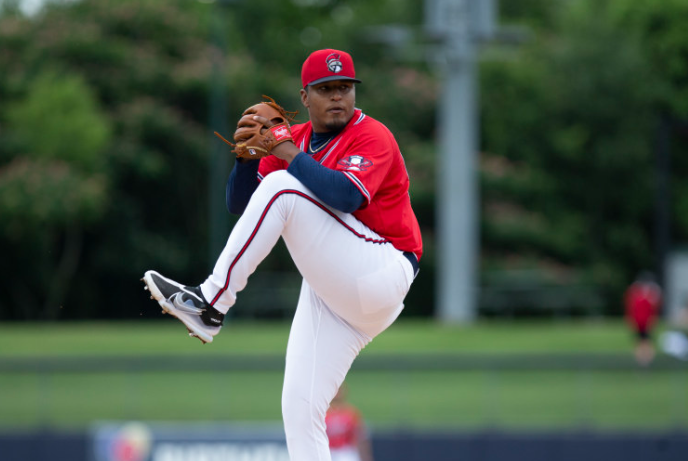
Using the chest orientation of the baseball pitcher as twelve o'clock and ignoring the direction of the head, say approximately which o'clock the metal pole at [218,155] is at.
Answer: The metal pole is roughly at 3 o'clock from the baseball pitcher.

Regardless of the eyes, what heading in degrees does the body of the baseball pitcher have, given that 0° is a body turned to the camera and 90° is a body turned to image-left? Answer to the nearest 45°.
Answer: approximately 90°
